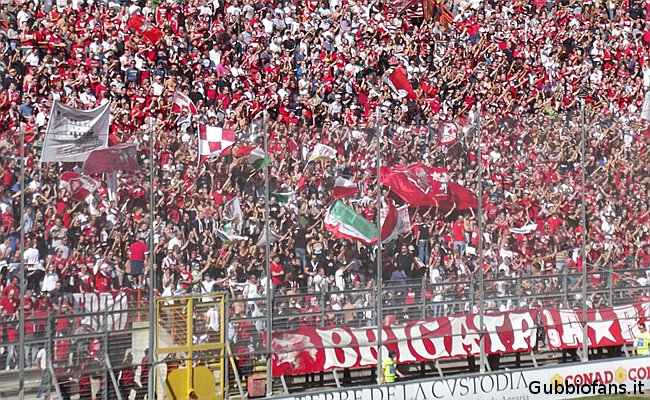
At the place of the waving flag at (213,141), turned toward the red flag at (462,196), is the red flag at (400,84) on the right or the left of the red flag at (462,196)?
left

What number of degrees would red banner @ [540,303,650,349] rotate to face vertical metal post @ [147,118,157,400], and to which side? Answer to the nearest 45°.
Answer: approximately 45° to its right

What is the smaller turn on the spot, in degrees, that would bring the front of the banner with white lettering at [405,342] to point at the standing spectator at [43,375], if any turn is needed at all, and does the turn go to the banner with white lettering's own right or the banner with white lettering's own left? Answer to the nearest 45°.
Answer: approximately 45° to the banner with white lettering's own right

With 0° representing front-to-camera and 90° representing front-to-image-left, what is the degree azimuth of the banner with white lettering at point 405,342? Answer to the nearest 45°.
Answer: approximately 0°

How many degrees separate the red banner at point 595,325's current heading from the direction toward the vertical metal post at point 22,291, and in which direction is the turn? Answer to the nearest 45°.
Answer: approximately 45° to its right
